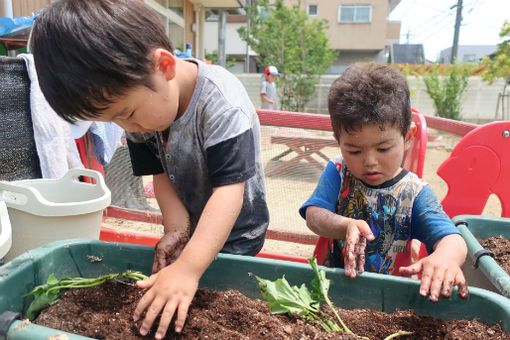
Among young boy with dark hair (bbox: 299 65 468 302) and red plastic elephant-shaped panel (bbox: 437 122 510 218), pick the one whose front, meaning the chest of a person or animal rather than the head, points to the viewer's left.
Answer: the red plastic elephant-shaped panel

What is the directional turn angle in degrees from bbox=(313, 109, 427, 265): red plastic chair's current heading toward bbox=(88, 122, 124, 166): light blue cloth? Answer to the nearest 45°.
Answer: approximately 45° to its right

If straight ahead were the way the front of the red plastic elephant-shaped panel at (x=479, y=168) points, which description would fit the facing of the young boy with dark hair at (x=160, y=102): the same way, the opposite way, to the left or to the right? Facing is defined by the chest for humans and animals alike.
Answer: to the left

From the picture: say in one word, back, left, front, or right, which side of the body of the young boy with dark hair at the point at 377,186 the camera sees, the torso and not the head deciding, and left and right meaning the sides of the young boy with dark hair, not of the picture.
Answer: front

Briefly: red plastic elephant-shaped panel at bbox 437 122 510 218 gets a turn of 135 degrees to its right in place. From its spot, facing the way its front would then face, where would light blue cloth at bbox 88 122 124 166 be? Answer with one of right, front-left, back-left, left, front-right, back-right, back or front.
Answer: back-left

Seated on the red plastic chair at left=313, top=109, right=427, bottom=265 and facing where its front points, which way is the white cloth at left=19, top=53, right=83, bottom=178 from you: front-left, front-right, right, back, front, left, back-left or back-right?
front-right

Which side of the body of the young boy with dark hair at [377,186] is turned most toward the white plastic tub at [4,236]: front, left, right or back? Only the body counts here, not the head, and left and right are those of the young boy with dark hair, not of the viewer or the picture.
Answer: right
